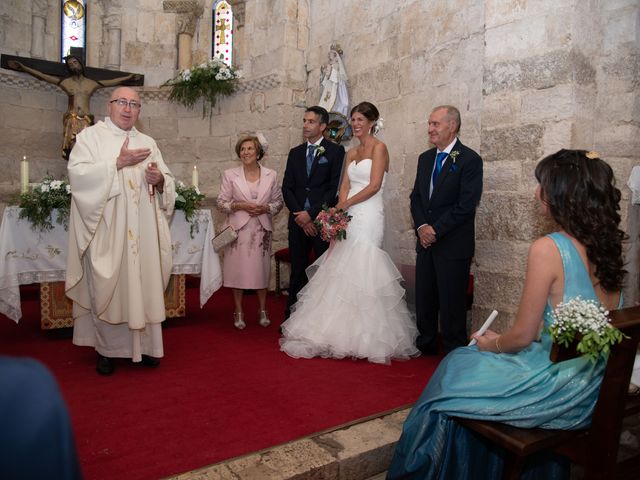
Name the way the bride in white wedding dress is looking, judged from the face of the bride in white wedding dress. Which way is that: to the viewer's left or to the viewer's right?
to the viewer's left

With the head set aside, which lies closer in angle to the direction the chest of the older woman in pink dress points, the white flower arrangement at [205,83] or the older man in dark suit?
the older man in dark suit

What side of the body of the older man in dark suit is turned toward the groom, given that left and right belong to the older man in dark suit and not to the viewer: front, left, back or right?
right

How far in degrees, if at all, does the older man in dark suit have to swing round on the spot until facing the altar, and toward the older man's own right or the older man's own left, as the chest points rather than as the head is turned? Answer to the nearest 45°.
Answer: approximately 45° to the older man's own right

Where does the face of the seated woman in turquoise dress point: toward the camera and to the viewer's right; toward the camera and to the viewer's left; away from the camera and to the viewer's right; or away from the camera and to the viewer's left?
away from the camera and to the viewer's left

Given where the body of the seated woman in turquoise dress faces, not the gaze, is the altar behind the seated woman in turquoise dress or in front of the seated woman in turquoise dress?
in front

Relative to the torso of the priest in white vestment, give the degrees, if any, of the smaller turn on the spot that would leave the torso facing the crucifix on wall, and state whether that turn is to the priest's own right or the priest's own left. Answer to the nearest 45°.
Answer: approximately 135° to the priest's own left

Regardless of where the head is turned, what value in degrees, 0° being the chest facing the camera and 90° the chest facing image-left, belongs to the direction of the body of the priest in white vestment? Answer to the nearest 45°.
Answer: approximately 315°

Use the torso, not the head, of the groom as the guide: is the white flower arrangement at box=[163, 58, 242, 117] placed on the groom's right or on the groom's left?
on the groom's right

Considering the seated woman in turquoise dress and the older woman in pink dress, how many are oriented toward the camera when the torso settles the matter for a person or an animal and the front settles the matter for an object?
1

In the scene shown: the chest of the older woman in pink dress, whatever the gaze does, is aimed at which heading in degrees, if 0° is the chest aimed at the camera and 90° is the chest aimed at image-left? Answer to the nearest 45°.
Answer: approximately 0°

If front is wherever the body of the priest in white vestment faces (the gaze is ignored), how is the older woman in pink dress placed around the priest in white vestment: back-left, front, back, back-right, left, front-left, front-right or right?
left

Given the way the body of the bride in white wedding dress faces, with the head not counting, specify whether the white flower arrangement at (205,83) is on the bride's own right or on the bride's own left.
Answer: on the bride's own right

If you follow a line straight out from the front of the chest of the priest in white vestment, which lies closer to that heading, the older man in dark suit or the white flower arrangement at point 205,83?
the older man in dark suit
